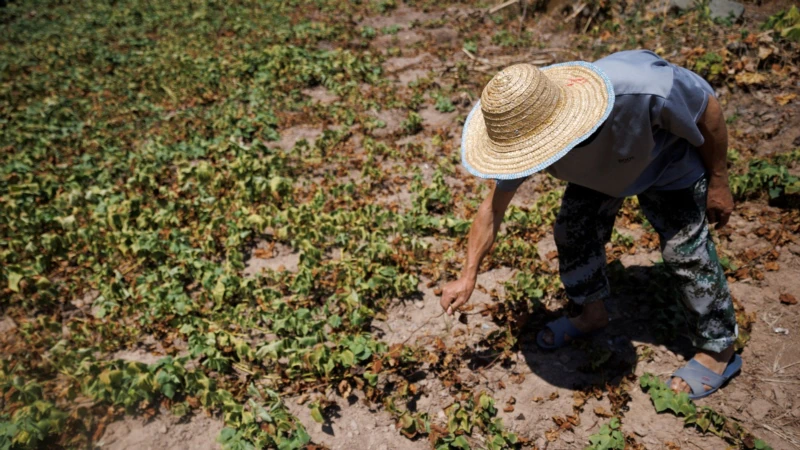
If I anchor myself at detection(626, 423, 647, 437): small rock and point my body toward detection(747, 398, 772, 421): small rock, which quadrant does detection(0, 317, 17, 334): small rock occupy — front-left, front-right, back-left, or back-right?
back-left

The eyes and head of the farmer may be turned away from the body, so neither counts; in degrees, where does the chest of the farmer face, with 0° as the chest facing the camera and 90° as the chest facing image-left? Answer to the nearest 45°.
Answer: approximately 45°

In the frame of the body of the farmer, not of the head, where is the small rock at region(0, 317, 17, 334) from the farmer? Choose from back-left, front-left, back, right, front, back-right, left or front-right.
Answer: front-right

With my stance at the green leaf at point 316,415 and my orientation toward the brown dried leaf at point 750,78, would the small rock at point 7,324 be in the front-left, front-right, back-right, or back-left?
back-left

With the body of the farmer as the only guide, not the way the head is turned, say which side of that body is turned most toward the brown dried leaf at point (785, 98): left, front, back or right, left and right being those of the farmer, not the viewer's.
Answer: back

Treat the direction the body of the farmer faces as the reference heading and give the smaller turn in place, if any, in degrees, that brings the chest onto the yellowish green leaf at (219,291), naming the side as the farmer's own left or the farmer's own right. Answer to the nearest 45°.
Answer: approximately 45° to the farmer's own right

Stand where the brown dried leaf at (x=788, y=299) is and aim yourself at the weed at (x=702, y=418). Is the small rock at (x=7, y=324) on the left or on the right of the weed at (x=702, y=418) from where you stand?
right

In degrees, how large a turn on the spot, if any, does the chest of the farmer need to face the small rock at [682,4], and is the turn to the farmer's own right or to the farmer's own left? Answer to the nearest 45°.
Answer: approximately 135° to the farmer's own right
